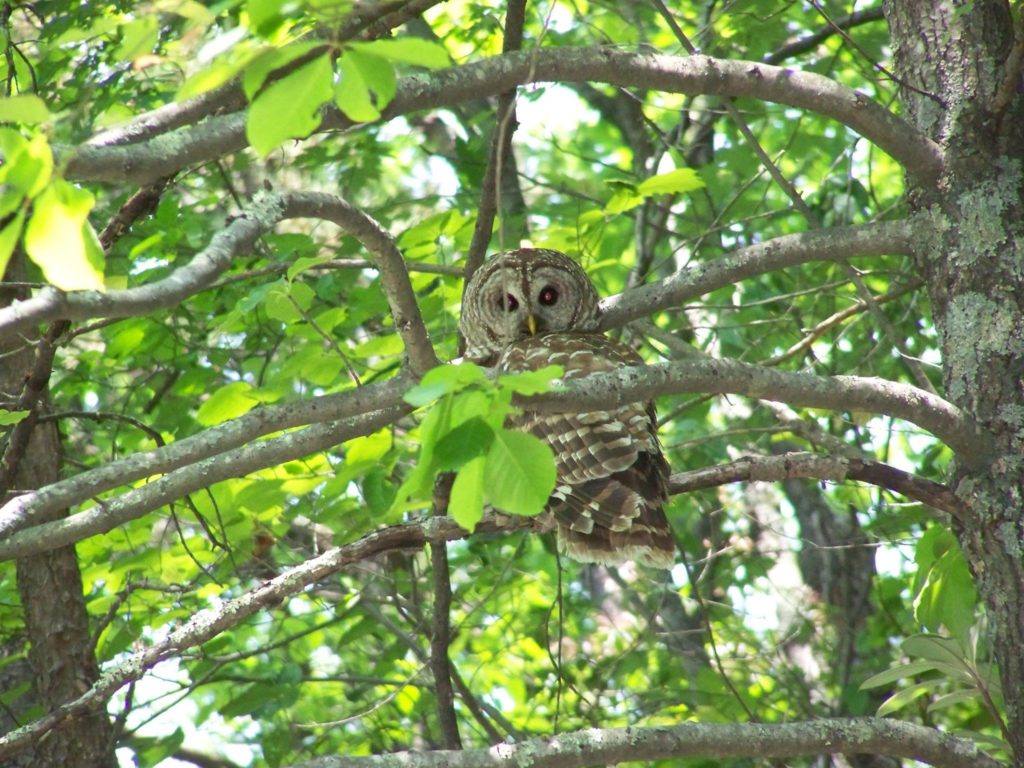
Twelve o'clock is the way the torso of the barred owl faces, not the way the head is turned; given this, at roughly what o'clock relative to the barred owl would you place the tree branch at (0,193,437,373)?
The tree branch is roughly at 8 o'clock from the barred owl.

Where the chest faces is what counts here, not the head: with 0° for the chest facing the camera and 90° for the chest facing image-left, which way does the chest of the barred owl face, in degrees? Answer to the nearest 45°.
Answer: approximately 135°

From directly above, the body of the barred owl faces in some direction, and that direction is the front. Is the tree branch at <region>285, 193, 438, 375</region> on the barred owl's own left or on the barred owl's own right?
on the barred owl's own left

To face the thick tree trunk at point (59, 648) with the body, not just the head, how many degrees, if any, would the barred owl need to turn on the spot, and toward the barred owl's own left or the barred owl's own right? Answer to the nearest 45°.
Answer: approximately 45° to the barred owl's own left
